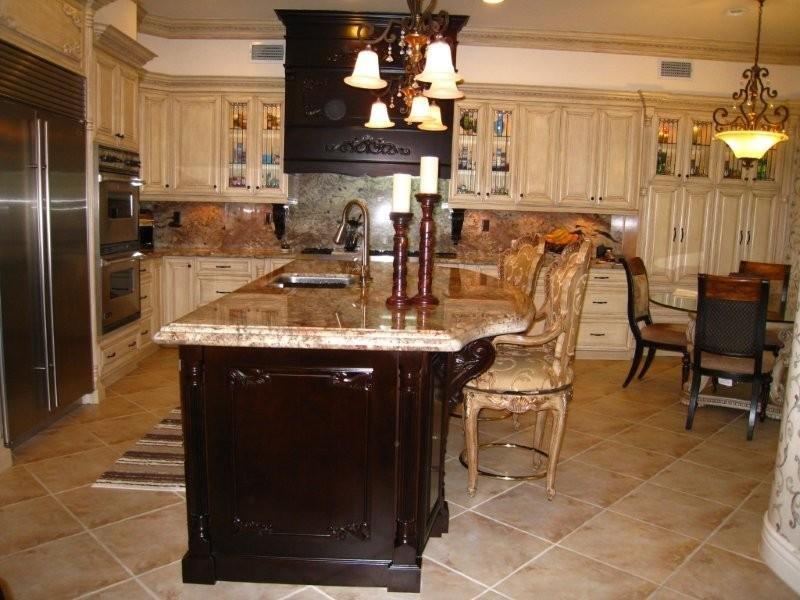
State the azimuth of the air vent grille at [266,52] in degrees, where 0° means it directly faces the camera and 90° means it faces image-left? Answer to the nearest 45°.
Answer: approximately 0°

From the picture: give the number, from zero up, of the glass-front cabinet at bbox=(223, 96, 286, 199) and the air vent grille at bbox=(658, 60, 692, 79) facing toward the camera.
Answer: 2

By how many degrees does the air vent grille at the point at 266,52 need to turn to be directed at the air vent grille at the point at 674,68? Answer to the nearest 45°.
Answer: approximately 90° to its left

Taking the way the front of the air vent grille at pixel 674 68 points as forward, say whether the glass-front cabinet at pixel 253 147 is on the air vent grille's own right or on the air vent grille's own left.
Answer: on the air vent grille's own right
